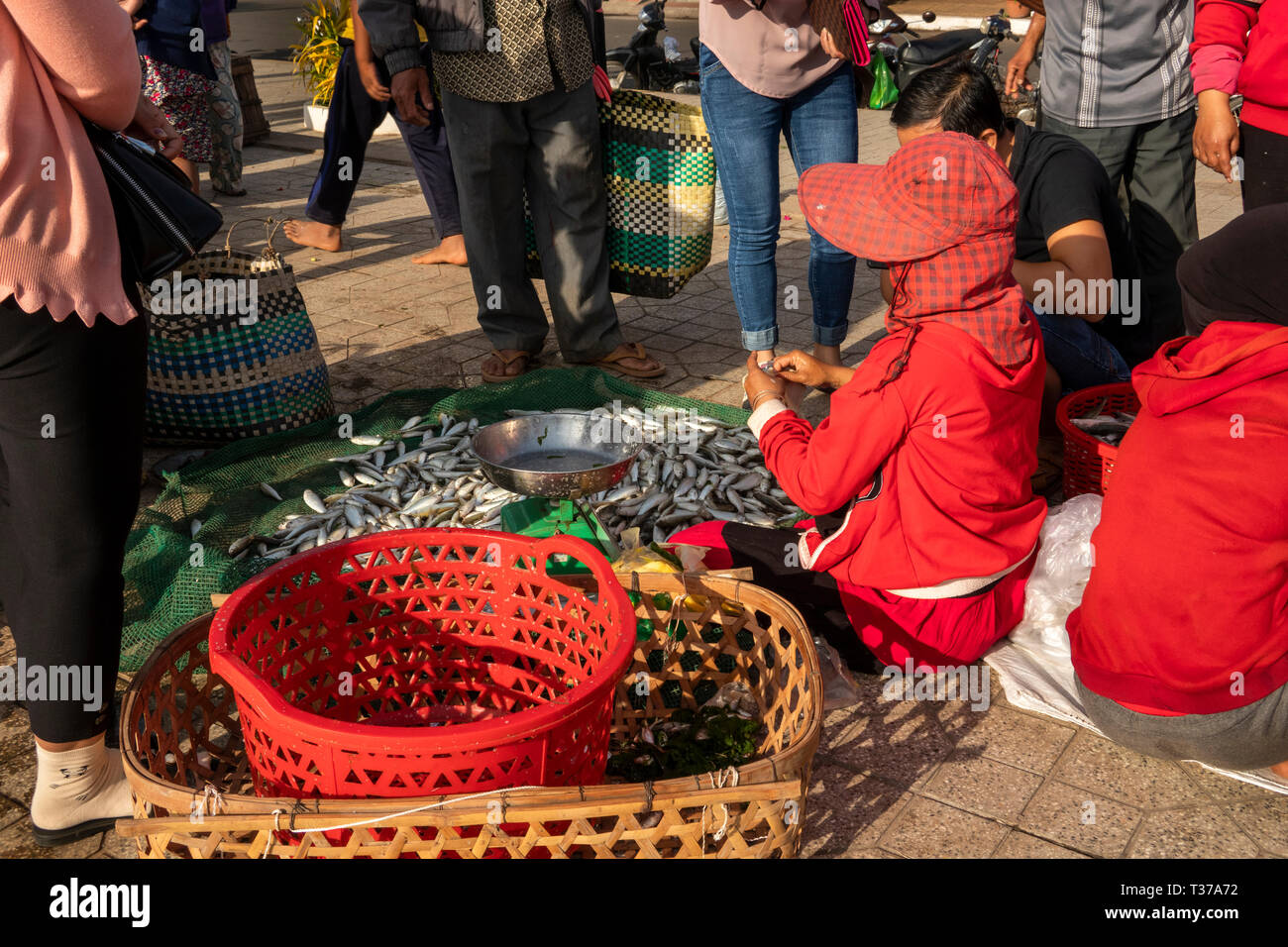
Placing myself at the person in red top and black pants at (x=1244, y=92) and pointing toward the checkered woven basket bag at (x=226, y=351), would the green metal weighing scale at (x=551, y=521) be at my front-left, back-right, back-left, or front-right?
front-left

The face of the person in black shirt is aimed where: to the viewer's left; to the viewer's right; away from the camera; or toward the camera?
to the viewer's left

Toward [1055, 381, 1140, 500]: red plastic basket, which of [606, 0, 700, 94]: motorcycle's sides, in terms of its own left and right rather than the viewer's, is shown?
left

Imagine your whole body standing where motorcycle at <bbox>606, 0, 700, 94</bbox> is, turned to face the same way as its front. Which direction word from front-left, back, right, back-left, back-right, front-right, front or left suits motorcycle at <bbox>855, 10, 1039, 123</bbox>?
back-left

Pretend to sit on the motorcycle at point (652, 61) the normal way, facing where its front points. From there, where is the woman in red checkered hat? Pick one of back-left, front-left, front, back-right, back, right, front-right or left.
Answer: left

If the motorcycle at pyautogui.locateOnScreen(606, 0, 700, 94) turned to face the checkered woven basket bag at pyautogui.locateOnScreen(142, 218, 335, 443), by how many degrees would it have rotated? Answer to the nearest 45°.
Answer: approximately 90° to its left

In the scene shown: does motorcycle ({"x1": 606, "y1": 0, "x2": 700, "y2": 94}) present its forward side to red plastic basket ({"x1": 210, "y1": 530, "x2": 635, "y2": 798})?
no

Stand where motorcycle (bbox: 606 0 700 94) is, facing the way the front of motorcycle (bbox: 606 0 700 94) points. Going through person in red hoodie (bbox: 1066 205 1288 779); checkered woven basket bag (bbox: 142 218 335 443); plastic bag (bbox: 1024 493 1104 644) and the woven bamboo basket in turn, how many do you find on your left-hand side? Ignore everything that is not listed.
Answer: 4

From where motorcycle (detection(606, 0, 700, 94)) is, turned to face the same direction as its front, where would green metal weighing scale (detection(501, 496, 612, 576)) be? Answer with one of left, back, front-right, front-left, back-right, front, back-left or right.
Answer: left

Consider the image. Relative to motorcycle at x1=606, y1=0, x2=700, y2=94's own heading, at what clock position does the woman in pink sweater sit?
The woman in pink sweater is roughly at 9 o'clock from the motorcycle.
